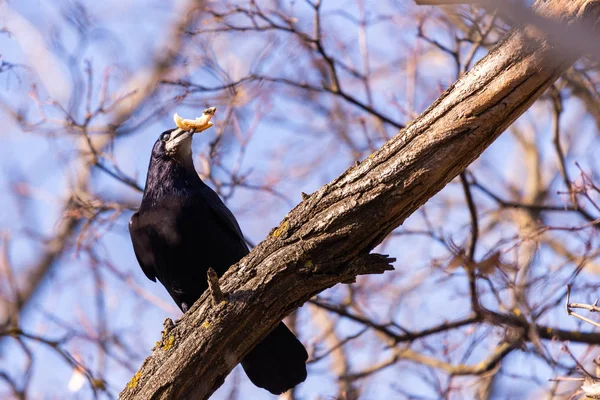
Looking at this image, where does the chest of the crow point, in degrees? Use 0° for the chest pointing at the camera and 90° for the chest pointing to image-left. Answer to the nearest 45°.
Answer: approximately 45°
